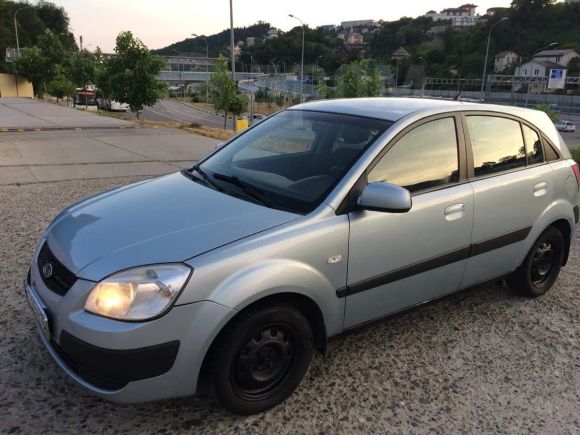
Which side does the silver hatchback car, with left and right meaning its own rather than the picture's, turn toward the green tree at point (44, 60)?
right

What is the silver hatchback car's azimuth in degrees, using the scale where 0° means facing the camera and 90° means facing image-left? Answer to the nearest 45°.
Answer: approximately 45°

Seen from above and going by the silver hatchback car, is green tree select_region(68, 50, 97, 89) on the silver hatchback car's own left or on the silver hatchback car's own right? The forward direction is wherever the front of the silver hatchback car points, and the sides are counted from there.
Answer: on the silver hatchback car's own right

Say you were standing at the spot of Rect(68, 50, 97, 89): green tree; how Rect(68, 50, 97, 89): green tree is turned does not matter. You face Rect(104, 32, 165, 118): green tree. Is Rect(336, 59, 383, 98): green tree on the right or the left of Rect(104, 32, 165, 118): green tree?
left

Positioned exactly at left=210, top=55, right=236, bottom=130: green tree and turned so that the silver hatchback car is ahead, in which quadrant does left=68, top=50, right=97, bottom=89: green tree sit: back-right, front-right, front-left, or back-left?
back-right

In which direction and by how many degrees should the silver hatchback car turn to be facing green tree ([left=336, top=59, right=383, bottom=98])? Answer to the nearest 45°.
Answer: approximately 135° to its right

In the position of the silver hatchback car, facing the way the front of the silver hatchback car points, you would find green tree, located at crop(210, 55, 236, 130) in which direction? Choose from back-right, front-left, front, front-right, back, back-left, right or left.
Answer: back-right
